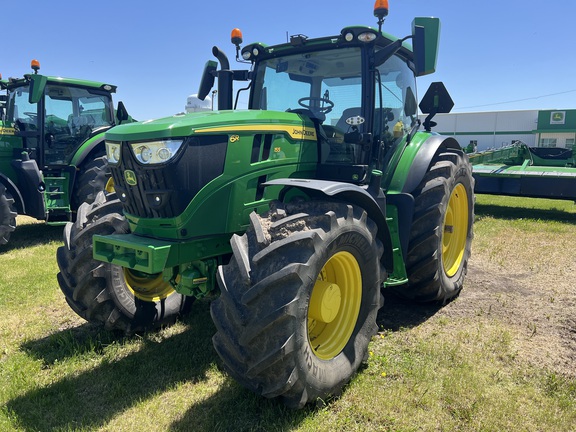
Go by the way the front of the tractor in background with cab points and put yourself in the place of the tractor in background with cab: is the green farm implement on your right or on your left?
on your left

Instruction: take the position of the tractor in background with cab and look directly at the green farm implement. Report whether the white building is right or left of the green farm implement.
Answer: left

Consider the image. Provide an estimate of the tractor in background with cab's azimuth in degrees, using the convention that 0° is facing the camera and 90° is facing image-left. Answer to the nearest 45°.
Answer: approximately 45°

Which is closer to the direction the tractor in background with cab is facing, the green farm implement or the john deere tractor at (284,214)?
the john deere tractor

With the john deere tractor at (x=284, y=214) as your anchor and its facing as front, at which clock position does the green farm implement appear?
The green farm implement is roughly at 6 o'clock from the john deere tractor.

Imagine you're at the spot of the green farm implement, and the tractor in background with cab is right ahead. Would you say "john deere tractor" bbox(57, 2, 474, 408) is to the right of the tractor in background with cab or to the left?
left

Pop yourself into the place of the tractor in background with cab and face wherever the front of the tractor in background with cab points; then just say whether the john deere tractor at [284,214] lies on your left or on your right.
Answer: on your left

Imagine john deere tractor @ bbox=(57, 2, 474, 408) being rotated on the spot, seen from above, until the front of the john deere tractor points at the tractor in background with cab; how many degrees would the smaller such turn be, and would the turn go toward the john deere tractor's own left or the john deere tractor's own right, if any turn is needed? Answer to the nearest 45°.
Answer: approximately 90° to the john deere tractor's own right
